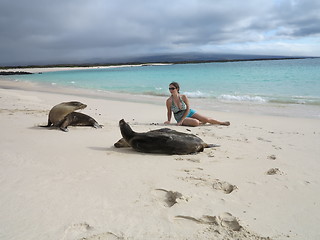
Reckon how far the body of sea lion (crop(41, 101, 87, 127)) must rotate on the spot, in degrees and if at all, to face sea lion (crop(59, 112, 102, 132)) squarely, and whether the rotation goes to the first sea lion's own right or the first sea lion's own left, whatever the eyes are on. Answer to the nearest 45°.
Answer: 0° — it already faces it

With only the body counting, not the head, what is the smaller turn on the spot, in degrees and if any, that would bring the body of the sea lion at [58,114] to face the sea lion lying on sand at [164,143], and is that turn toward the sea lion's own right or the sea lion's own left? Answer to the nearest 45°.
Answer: approximately 45° to the sea lion's own right

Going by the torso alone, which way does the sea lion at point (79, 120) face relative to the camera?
to the viewer's left

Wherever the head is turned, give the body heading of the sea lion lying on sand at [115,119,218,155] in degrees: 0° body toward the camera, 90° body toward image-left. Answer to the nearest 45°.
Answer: approximately 90°

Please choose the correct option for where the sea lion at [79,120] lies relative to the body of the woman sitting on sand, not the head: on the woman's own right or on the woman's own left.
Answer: on the woman's own right

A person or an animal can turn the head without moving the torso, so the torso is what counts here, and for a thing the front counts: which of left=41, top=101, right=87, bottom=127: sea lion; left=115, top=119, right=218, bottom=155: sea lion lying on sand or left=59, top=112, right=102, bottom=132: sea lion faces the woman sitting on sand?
left=41, top=101, right=87, bottom=127: sea lion

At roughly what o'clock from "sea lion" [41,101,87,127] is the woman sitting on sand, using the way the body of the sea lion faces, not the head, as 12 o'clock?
The woman sitting on sand is roughly at 12 o'clock from the sea lion.

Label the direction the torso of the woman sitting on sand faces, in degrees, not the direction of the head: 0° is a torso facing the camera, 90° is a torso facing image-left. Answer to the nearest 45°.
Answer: approximately 0°
